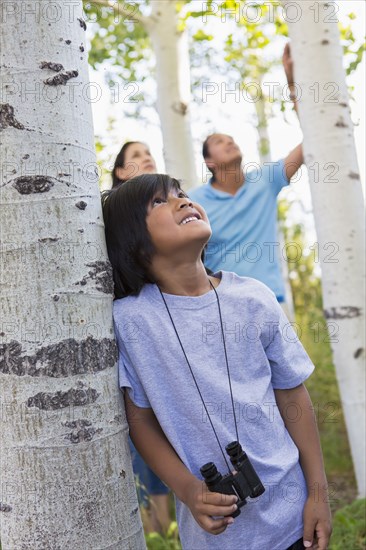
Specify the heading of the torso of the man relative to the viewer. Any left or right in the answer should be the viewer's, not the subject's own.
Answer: facing the viewer and to the right of the viewer

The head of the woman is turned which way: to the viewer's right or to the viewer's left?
to the viewer's right

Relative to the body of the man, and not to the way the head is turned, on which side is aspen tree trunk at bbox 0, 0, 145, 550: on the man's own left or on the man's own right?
on the man's own right
